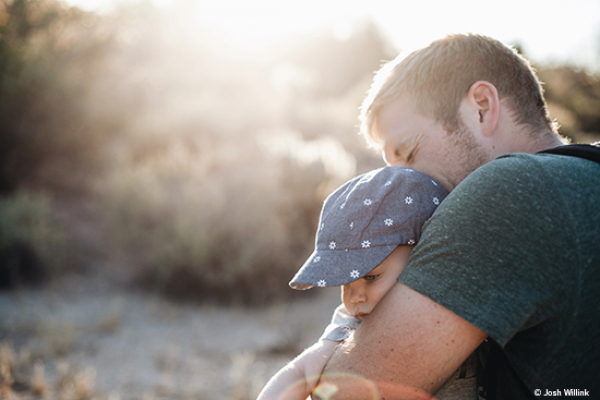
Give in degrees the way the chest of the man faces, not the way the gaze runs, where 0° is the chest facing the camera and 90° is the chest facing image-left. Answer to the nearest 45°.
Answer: approximately 90°

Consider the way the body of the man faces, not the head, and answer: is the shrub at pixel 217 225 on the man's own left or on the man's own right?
on the man's own right
